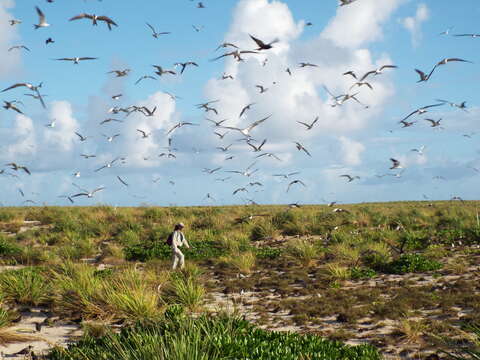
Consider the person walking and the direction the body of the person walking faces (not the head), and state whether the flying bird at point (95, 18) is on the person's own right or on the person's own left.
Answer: on the person's own right

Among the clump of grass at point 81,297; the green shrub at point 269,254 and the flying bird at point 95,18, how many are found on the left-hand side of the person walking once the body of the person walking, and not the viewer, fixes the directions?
1

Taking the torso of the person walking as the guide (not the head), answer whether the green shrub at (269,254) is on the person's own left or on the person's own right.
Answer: on the person's own left
